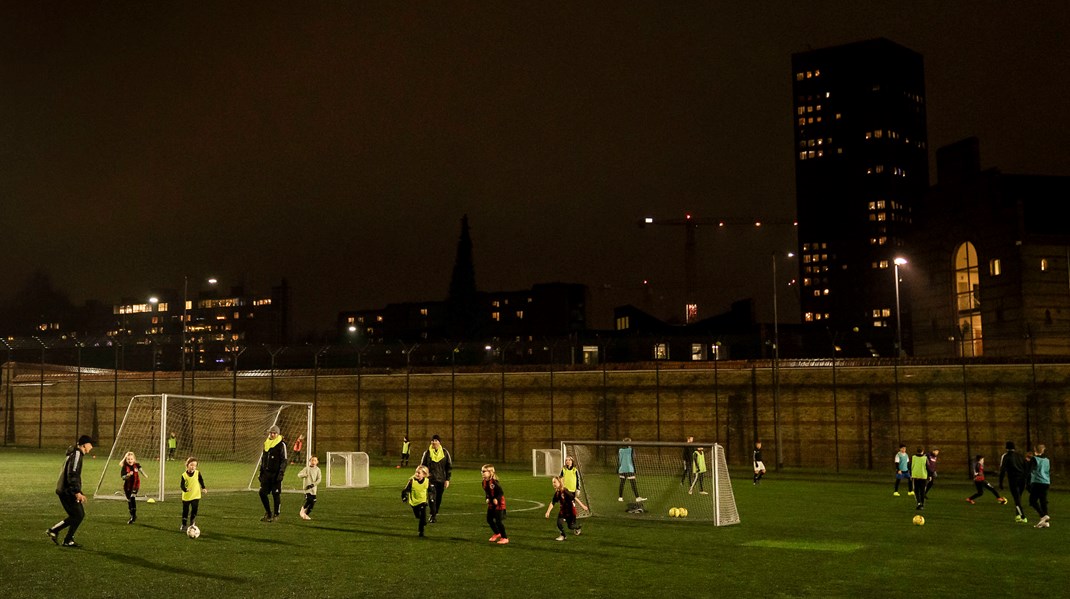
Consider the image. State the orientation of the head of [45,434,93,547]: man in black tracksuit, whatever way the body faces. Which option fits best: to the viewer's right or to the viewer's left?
to the viewer's right

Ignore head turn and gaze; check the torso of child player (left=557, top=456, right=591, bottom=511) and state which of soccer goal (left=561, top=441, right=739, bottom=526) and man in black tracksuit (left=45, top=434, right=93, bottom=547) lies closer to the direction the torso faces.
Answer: the man in black tracksuit

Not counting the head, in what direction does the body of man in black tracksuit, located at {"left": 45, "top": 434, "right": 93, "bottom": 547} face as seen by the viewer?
to the viewer's right

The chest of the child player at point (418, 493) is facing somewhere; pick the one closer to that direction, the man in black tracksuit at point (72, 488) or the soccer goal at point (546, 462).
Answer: the man in black tracksuit

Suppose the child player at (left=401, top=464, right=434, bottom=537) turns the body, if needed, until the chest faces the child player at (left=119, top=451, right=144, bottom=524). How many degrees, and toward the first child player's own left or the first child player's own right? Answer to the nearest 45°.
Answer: approximately 90° to the first child player's own right

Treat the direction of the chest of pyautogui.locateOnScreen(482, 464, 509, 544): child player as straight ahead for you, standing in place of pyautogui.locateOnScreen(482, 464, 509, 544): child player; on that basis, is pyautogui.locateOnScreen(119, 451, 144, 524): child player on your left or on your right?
on your right

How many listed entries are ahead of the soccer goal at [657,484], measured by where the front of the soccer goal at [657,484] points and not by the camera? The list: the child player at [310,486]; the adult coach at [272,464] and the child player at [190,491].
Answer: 3

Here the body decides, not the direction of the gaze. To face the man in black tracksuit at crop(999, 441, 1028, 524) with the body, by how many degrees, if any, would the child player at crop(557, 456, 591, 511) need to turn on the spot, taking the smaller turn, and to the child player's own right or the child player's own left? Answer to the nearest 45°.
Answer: approximately 135° to the child player's own left

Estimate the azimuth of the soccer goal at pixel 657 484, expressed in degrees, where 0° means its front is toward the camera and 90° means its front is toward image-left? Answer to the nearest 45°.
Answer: approximately 45°

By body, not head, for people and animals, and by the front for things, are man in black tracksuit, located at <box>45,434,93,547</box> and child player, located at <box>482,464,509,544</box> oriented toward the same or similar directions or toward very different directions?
very different directions
